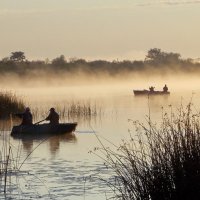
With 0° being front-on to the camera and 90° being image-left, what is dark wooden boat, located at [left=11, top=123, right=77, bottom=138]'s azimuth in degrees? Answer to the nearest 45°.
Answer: approximately 270°
